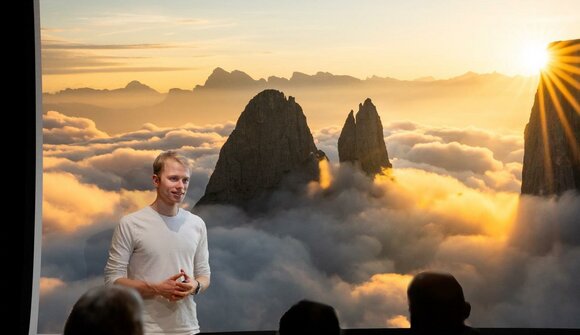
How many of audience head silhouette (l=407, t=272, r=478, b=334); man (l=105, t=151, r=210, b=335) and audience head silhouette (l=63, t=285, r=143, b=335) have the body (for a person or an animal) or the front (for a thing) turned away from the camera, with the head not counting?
2

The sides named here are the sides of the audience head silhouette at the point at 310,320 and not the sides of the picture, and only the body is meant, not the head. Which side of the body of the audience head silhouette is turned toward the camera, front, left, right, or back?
back

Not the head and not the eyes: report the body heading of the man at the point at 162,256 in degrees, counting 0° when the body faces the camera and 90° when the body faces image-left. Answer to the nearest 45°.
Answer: approximately 315°

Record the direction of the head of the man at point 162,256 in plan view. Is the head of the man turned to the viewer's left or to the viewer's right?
to the viewer's right

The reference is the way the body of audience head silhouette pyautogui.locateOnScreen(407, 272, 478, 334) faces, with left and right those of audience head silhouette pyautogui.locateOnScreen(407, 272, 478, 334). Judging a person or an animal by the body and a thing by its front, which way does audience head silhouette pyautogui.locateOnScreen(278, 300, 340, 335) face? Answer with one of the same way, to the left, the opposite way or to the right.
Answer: the same way

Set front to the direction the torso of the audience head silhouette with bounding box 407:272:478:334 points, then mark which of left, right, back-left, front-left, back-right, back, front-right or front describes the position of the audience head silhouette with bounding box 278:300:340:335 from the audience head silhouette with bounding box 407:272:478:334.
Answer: back-left

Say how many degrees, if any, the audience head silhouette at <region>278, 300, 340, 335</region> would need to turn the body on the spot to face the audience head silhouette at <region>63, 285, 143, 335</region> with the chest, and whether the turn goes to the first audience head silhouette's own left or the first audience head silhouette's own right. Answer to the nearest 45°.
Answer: approximately 90° to the first audience head silhouette's own left

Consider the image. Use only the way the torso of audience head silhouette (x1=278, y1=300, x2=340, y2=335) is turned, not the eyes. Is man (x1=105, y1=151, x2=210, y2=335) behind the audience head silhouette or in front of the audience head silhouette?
in front

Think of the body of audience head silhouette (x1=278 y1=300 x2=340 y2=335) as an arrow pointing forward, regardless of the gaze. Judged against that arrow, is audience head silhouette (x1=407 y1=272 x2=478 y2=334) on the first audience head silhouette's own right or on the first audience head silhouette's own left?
on the first audience head silhouette's own right

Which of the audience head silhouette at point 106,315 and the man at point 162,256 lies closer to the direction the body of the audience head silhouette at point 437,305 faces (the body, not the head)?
the man

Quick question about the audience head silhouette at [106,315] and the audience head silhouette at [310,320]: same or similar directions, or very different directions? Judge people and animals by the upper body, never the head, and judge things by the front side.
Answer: same or similar directions

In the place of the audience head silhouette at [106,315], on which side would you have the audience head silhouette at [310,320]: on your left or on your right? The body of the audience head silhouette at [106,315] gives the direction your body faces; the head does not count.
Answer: on your right

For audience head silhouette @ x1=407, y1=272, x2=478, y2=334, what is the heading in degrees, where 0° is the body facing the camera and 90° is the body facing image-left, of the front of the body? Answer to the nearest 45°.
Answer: approximately 180°

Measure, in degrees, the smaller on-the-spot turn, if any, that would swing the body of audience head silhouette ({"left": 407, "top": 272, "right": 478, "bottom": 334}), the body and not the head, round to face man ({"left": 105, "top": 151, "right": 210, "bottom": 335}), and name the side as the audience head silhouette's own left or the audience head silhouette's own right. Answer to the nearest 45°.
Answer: approximately 45° to the audience head silhouette's own left

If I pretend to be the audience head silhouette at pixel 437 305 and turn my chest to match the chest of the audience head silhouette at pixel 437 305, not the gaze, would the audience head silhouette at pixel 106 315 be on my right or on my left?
on my left

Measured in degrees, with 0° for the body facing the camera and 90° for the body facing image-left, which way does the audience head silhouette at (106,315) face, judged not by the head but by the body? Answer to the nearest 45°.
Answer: approximately 180°

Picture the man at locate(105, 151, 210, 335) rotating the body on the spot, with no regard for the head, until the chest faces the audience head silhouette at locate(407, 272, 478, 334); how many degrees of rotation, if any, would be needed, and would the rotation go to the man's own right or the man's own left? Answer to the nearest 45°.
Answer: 0° — they already face them

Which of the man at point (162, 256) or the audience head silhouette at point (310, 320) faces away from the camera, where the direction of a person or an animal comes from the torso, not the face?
the audience head silhouette

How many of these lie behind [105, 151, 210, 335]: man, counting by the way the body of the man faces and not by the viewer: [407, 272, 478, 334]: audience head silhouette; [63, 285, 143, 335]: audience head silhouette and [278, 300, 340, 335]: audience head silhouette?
0
